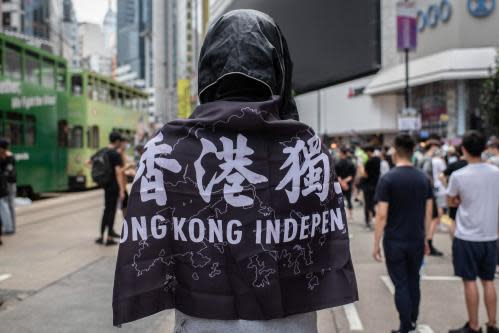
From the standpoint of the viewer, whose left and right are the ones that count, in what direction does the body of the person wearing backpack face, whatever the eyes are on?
facing away from the viewer and to the right of the viewer

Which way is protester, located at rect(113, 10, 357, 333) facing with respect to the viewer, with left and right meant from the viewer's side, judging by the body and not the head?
facing away from the viewer

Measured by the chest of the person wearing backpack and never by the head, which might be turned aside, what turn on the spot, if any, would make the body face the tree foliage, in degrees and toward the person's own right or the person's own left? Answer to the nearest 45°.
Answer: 0° — they already face it

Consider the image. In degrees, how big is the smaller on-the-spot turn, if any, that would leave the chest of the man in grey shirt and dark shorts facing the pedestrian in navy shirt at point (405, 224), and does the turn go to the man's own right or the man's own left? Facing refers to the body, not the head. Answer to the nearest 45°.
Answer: approximately 90° to the man's own left

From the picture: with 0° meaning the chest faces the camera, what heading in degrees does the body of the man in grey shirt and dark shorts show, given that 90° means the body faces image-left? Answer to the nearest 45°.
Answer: approximately 135°

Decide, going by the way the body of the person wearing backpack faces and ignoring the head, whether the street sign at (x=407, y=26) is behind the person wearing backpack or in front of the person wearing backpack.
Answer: in front

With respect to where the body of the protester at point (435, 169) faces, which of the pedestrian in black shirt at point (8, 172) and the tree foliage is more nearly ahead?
the tree foliage

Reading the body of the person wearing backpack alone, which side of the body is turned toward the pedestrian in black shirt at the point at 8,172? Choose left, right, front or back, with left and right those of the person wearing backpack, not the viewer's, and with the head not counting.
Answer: back

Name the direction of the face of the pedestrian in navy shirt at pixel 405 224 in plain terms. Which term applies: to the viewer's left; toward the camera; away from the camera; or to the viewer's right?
away from the camera

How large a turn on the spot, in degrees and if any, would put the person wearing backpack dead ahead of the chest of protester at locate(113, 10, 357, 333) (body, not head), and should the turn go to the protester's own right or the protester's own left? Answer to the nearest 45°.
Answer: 0° — they already face them

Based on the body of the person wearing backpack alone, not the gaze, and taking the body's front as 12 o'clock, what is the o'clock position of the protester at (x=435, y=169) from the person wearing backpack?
The protester is roughly at 2 o'clock from the person wearing backpack.

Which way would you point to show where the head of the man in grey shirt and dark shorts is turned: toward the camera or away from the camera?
away from the camera
